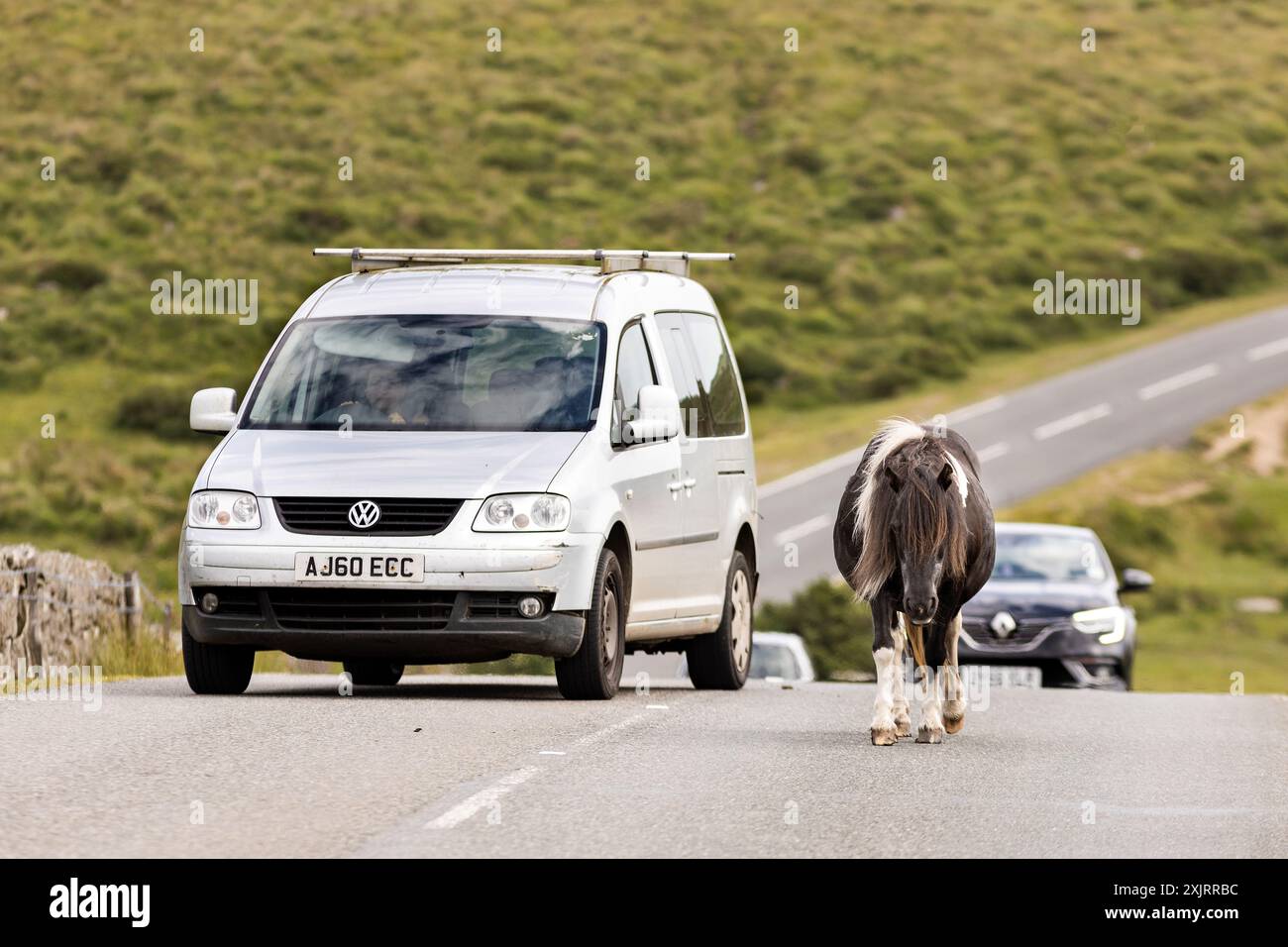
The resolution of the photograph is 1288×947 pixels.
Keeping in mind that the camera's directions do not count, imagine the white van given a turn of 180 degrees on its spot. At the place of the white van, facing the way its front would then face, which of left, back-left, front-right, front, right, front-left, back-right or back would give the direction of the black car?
front

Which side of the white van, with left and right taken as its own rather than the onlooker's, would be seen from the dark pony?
left

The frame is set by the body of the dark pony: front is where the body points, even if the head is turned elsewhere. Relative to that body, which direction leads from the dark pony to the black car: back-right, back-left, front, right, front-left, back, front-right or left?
back

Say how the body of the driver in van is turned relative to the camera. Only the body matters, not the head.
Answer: toward the camera

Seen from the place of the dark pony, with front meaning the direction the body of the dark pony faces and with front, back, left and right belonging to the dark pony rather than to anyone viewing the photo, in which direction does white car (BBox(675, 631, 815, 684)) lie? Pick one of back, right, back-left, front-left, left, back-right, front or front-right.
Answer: back

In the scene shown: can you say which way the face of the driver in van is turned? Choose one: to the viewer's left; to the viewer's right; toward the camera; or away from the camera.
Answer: toward the camera

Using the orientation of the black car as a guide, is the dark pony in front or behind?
in front

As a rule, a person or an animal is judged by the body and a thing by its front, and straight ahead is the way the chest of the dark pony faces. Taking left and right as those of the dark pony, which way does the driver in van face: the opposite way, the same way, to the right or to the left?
the same way

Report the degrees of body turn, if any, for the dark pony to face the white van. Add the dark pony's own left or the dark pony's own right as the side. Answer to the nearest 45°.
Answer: approximately 135° to the dark pony's own right

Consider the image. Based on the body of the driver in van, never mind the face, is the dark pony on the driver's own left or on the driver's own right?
on the driver's own left

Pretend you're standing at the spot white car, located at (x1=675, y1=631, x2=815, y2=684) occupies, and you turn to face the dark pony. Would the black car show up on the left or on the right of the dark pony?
left

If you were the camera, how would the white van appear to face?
facing the viewer and to the left of the viewer

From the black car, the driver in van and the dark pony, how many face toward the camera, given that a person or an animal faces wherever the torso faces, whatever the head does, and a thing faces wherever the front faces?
3

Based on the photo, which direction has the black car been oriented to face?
toward the camera

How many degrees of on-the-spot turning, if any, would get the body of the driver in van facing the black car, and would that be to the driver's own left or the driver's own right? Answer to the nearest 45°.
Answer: approximately 135° to the driver's own left

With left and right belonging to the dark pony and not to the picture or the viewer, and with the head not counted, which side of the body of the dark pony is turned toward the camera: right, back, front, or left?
front
